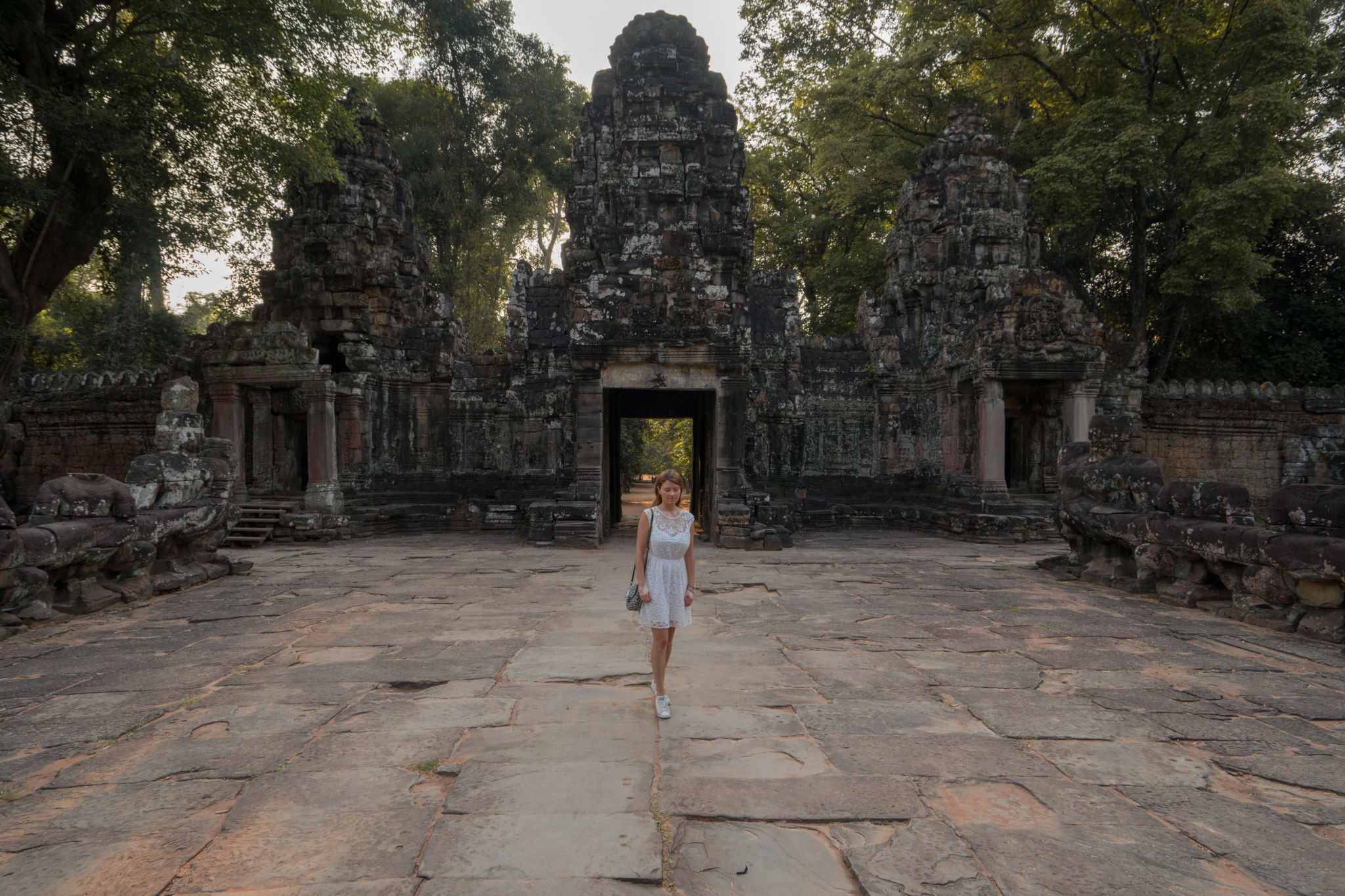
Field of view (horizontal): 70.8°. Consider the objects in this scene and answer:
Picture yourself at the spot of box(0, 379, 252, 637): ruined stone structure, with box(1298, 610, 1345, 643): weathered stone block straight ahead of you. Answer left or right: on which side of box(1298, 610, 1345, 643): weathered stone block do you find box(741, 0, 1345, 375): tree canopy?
left

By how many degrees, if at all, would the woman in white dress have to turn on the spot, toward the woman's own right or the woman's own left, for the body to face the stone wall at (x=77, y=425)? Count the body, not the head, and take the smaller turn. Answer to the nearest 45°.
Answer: approximately 135° to the woman's own right

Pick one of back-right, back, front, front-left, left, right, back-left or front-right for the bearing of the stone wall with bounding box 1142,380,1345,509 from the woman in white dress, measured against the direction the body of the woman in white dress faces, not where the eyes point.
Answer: back-left

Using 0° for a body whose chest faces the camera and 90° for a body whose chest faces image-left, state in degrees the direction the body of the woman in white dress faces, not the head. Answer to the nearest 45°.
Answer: approximately 0°

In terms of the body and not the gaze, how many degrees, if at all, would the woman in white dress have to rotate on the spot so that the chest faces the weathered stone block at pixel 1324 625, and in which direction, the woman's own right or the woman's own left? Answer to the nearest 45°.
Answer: approximately 90° to the woman's own left

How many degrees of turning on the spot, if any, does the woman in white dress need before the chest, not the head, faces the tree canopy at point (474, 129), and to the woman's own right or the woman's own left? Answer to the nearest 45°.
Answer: approximately 180°

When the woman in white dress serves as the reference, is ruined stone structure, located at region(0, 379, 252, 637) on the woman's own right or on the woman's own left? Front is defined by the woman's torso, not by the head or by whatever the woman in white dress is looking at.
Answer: on the woman's own right

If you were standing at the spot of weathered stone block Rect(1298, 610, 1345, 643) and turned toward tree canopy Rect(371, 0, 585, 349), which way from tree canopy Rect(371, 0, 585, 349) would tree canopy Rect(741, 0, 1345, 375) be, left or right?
right

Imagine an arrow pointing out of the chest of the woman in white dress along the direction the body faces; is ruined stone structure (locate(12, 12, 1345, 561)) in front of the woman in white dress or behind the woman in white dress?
behind
